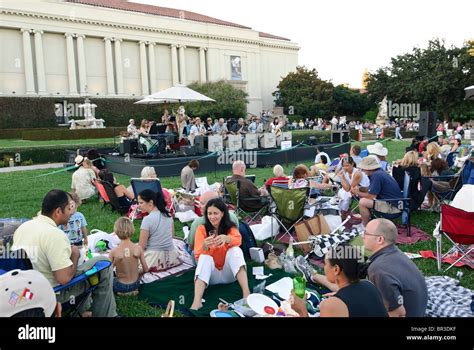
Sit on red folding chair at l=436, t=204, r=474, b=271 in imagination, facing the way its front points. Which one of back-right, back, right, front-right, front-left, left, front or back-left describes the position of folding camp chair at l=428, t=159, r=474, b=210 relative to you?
front-right

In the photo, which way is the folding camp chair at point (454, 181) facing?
to the viewer's left

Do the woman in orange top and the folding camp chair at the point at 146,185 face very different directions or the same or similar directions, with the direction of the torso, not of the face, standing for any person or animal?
very different directions

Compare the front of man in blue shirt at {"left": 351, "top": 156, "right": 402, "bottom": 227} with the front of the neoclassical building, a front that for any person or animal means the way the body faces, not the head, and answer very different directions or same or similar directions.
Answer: very different directions

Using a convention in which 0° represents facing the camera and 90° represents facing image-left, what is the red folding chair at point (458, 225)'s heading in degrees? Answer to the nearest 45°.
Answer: approximately 135°

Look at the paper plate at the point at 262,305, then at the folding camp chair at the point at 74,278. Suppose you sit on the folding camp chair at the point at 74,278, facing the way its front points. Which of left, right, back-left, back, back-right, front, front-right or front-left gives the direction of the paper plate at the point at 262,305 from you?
front-right

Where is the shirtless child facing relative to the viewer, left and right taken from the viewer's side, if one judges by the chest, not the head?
facing away from the viewer

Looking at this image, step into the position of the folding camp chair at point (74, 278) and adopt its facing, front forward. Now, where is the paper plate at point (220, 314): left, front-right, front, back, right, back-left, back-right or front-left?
front-right

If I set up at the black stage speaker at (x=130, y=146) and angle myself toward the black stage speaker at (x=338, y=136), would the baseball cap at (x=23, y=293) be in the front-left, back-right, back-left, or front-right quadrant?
back-right

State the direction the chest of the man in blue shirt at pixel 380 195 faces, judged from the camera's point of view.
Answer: to the viewer's left

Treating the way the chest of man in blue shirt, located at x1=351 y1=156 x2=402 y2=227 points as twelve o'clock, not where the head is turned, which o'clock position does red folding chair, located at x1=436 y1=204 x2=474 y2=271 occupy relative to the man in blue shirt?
The red folding chair is roughly at 8 o'clock from the man in blue shirt.

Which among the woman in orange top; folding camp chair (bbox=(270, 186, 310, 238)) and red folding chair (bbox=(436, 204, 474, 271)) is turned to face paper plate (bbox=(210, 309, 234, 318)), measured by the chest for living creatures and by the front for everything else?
the woman in orange top

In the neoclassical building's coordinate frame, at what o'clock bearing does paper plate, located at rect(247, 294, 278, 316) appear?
The paper plate is roughly at 1 o'clock from the neoclassical building.

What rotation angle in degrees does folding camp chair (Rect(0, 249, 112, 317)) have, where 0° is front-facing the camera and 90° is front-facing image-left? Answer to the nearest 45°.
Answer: approximately 225°

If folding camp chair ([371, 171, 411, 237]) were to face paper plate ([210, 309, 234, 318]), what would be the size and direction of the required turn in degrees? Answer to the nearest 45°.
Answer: approximately 45° to its left

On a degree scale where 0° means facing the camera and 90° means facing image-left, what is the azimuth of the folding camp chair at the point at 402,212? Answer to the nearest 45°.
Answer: approximately 90°

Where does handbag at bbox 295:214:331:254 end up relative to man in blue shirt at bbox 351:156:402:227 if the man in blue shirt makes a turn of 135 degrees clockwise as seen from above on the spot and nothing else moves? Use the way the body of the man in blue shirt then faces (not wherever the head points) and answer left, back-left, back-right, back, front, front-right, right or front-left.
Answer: back
